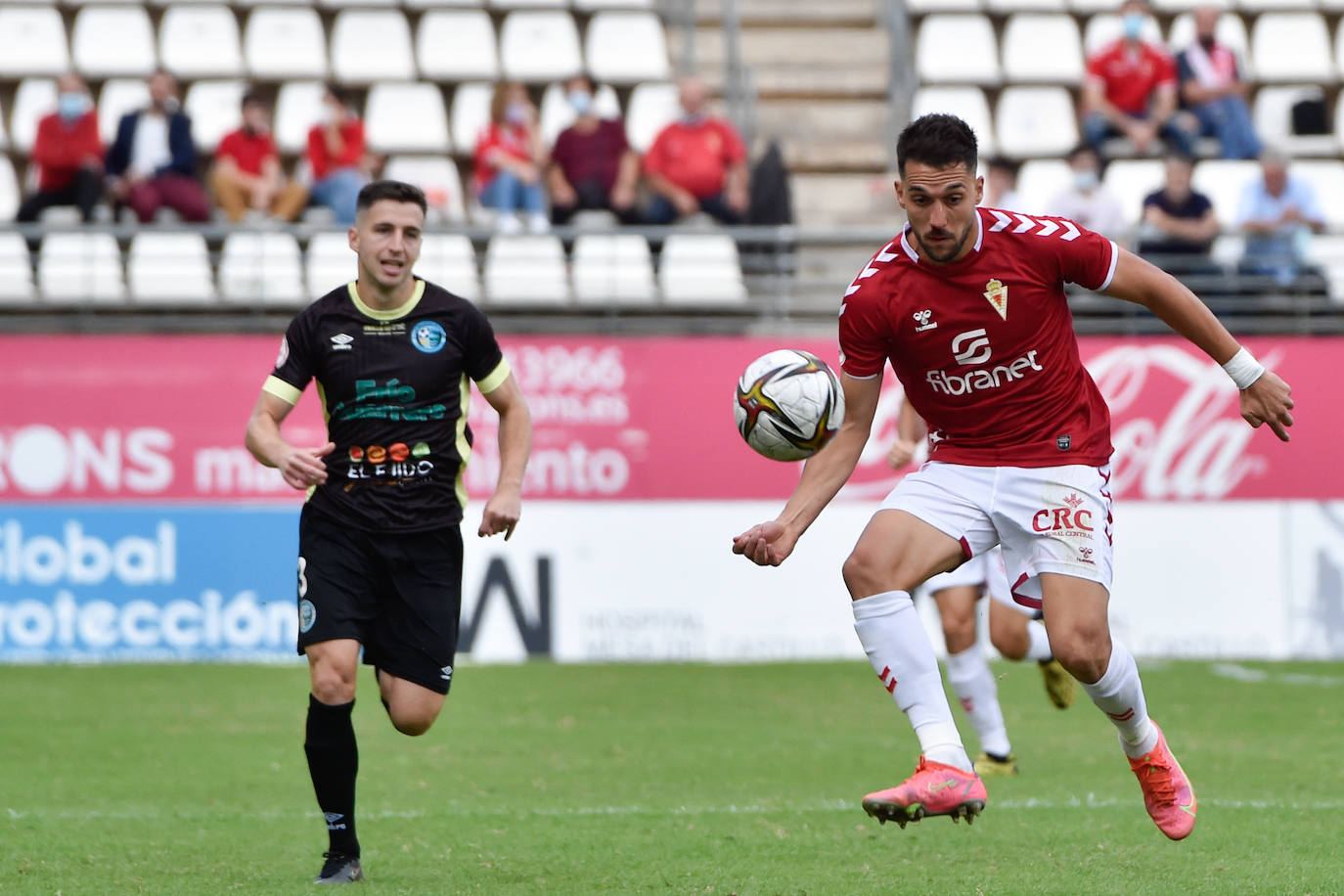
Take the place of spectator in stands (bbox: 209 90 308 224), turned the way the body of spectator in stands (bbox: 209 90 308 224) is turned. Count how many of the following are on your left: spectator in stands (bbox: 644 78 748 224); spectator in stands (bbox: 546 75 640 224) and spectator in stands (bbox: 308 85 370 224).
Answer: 3

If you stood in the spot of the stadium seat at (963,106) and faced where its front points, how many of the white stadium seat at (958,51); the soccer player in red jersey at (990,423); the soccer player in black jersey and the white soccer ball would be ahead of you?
3

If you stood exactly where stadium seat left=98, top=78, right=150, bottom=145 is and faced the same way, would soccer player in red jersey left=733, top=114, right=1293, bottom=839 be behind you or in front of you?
in front

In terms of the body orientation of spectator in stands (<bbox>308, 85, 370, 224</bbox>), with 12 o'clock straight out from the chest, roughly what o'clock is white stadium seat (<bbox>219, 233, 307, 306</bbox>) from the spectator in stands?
The white stadium seat is roughly at 1 o'clock from the spectator in stands.

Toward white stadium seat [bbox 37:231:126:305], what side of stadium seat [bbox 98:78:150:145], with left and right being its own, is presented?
front

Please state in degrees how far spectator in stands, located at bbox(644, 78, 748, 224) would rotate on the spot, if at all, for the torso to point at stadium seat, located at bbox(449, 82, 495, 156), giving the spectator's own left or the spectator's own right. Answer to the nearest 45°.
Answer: approximately 135° to the spectator's own right

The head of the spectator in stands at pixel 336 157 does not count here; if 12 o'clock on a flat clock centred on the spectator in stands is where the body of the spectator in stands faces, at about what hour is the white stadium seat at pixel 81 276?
The white stadium seat is roughly at 2 o'clock from the spectator in stands.

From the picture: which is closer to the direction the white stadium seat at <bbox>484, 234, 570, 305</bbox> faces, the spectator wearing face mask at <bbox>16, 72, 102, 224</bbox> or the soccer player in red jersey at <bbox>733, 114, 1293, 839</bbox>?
the soccer player in red jersey

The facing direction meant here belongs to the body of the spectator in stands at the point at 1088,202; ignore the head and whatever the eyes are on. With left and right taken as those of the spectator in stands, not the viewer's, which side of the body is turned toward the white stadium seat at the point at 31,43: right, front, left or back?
right

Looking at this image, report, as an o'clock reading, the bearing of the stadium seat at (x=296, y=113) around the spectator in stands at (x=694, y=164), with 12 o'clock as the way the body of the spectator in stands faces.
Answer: The stadium seat is roughly at 4 o'clock from the spectator in stands.

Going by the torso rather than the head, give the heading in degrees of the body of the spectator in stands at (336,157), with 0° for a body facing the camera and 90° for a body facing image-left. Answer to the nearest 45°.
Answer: approximately 0°
